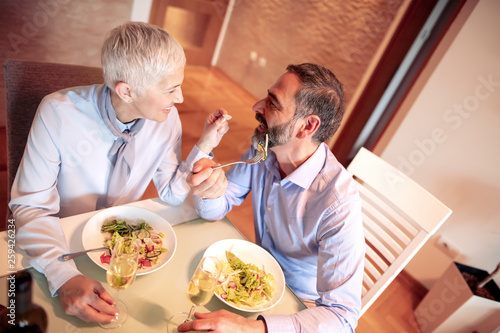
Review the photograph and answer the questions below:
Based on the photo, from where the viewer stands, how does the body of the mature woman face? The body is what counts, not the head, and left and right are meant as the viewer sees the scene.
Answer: facing the viewer and to the right of the viewer

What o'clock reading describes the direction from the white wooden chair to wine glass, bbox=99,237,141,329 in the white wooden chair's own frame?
The wine glass is roughly at 11 o'clock from the white wooden chair.

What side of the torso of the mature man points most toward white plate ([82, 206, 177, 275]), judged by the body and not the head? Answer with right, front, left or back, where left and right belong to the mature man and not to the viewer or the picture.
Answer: front

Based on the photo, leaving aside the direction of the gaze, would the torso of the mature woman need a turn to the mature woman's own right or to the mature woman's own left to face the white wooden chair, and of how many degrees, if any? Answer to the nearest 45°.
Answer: approximately 45° to the mature woman's own left

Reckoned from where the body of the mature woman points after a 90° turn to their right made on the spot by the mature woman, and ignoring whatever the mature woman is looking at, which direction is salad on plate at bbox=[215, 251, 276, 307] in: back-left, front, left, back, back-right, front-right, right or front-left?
left

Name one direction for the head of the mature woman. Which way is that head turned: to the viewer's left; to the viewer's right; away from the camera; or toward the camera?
to the viewer's right

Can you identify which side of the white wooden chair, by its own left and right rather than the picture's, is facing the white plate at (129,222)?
front

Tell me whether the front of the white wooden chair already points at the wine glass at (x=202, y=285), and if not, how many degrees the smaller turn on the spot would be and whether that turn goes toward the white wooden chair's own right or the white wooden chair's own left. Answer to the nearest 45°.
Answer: approximately 45° to the white wooden chair's own left

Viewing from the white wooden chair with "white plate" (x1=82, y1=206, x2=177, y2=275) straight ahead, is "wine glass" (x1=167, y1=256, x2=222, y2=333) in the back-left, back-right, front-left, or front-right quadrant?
front-left

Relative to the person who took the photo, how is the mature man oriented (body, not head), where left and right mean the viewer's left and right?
facing the viewer and to the left of the viewer

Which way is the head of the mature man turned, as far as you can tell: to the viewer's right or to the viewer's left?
to the viewer's left
